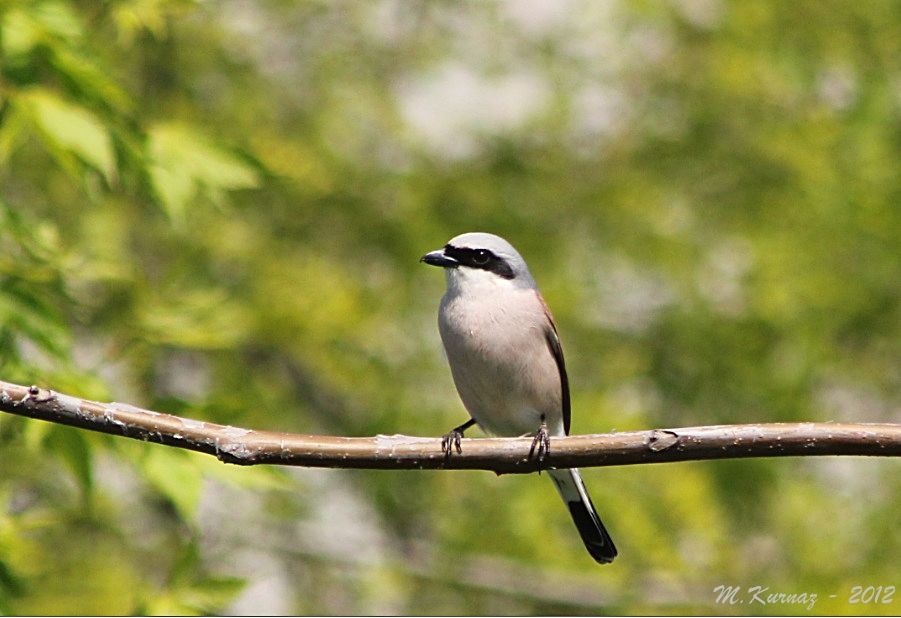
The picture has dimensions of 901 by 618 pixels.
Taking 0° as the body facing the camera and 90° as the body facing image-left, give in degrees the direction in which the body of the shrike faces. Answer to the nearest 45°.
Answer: approximately 45°
